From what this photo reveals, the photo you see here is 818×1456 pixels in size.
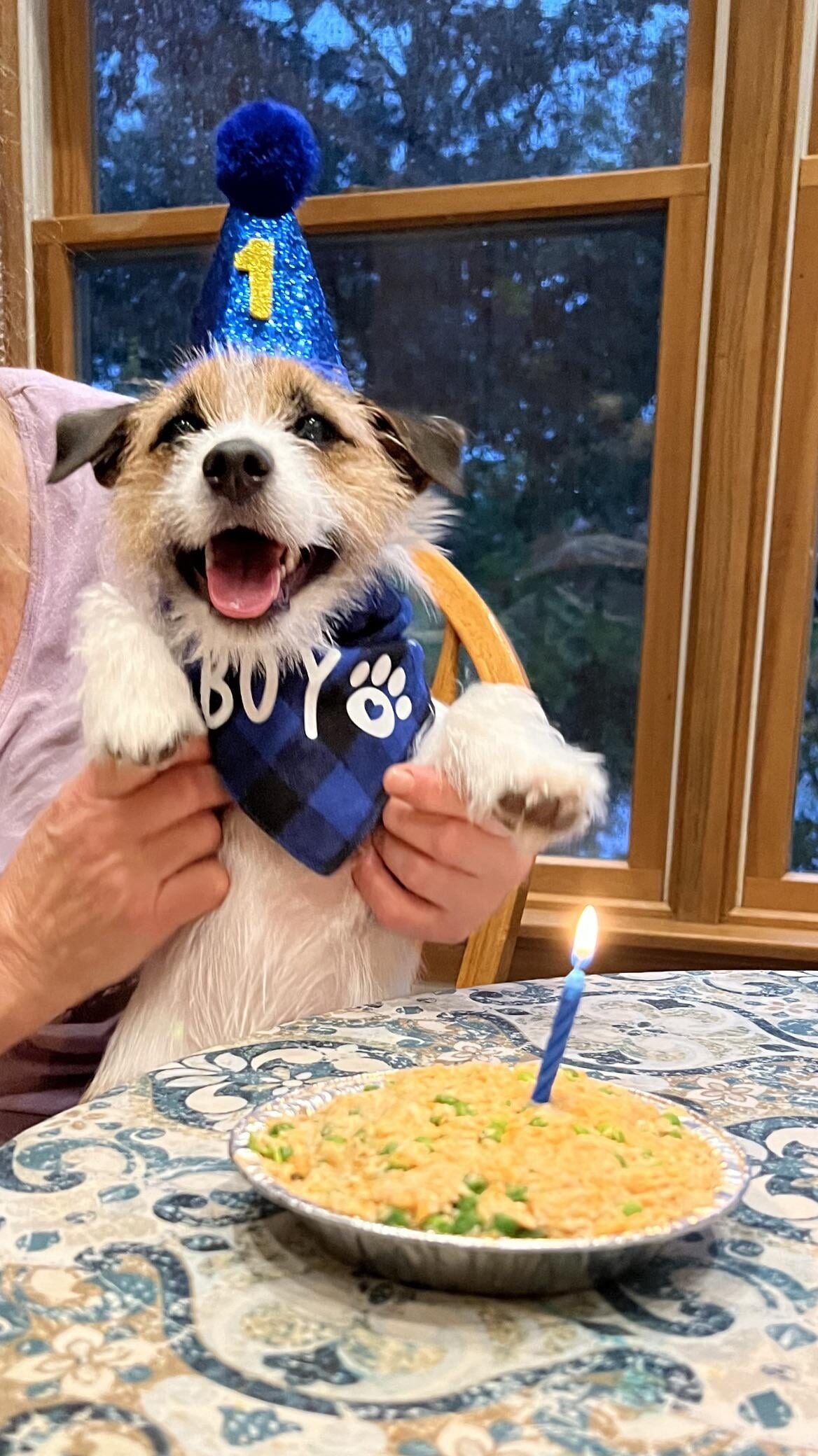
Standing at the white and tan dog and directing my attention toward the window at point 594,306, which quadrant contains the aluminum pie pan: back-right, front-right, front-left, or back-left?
back-right

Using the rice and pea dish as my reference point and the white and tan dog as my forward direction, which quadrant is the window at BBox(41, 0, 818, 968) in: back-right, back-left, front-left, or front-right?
front-right

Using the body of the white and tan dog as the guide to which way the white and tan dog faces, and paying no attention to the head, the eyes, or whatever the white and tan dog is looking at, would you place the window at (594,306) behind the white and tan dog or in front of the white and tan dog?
behind

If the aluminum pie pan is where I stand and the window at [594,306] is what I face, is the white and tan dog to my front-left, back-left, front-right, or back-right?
front-left

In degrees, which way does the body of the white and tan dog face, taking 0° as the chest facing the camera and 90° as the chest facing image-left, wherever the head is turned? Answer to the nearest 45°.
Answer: approximately 0°
